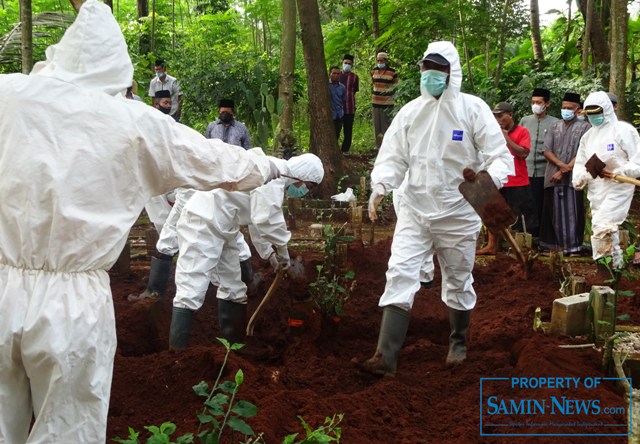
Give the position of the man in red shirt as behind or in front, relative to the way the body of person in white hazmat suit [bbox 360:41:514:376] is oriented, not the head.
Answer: behind

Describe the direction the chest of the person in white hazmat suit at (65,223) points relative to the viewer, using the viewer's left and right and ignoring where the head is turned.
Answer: facing away from the viewer
